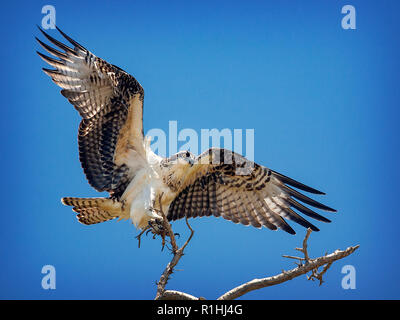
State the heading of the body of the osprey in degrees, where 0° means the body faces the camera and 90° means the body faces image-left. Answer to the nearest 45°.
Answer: approximately 315°

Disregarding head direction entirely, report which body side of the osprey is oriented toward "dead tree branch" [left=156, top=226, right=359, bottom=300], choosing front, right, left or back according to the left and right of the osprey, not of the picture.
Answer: front
